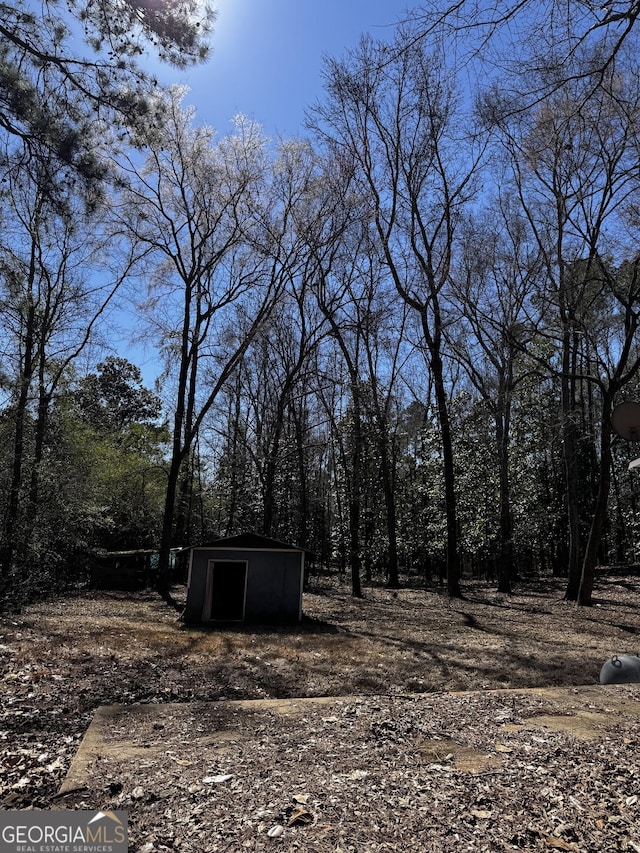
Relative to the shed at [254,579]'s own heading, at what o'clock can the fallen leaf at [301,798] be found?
The fallen leaf is roughly at 12 o'clock from the shed.

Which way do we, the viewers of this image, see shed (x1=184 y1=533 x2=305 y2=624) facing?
facing the viewer

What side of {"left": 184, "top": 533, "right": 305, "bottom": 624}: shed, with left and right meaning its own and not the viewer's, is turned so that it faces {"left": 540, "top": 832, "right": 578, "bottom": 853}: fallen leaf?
front

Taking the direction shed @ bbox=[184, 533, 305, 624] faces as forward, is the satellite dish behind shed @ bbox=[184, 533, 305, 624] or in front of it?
in front

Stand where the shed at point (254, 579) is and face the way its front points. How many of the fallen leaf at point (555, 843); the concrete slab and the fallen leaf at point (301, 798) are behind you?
0

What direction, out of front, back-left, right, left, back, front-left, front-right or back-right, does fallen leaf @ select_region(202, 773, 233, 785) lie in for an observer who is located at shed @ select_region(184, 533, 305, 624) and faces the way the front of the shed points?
front

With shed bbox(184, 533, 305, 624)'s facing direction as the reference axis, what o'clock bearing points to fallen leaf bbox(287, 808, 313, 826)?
The fallen leaf is roughly at 12 o'clock from the shed.

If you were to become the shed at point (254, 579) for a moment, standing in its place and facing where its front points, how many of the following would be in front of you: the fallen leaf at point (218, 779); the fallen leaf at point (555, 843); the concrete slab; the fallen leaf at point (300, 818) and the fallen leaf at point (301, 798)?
5

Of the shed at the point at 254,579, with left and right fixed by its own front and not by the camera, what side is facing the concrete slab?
front
